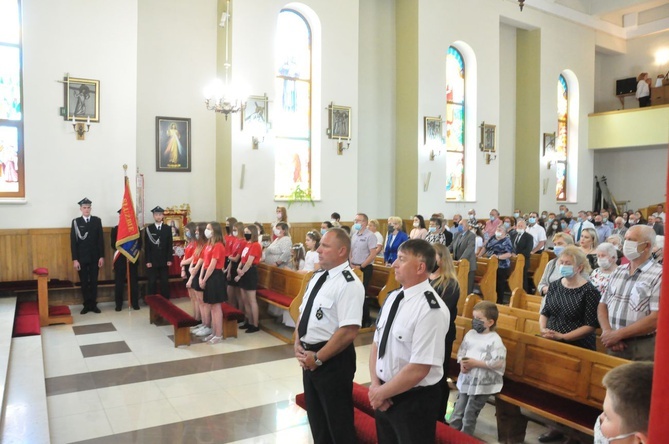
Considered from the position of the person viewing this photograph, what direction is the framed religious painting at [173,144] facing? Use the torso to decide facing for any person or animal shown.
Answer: facing the viewer

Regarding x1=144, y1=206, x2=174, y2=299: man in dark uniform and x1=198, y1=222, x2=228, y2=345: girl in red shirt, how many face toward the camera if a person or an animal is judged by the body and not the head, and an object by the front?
1

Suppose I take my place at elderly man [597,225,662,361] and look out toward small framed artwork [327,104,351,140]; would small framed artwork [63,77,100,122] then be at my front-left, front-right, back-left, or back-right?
front-left

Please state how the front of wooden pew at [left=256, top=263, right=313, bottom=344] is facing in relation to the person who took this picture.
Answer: facing the viewer and to the left of the viewer

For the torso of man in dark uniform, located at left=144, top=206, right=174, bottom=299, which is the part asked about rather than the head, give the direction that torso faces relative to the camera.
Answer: toward the camera

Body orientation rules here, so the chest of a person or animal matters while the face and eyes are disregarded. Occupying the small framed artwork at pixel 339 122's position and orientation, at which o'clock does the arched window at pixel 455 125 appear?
The arched window is roughly at 9 o'clock from the small framed artwork.

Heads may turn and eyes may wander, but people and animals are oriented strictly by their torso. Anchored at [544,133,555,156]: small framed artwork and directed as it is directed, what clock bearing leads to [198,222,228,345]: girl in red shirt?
The girl in red shirt is roughly at 2 o'clock from the small framed artwork.

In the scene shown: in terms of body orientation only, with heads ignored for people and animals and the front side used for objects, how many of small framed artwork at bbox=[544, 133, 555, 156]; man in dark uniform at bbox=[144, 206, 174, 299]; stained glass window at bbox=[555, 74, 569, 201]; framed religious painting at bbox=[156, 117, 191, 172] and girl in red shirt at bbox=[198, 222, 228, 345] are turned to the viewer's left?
1

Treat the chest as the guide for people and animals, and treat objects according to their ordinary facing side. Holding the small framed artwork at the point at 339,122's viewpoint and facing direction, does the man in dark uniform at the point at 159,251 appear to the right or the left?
on its right

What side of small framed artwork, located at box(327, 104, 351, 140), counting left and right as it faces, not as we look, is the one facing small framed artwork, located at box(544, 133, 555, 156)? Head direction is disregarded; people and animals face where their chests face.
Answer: left

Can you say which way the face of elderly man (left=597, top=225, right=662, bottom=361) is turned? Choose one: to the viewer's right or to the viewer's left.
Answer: to the viewer's left

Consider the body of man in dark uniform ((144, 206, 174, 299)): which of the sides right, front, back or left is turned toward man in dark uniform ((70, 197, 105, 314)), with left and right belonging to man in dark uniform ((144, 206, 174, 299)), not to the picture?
right

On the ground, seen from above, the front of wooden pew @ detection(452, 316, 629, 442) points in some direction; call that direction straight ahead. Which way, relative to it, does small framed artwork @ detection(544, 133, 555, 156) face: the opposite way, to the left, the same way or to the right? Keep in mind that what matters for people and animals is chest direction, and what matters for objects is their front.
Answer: to the left
